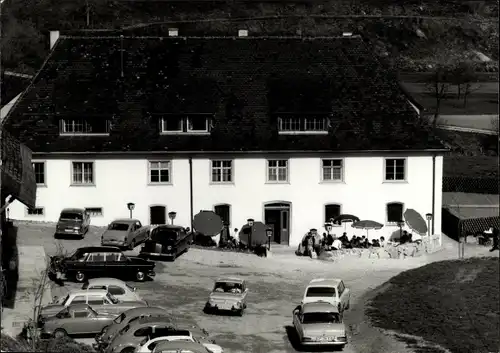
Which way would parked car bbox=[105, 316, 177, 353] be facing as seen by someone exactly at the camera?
facing away from the viewer and to the right of the viewer

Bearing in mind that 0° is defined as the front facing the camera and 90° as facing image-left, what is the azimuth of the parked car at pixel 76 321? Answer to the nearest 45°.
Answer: approximately 270°

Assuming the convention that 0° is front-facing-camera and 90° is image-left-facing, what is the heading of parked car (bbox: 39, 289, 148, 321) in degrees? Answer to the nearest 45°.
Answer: approximately 270°
